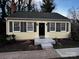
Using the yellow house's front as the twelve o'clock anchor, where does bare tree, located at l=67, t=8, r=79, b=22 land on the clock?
The bare tree is roughly at 7 o'clock from the yellow house.

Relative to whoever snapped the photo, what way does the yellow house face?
facing the viewer

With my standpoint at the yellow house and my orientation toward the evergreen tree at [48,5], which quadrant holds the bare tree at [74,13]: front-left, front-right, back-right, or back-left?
front-right

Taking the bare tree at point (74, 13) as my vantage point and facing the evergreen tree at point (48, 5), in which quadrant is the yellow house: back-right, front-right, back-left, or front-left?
front-left

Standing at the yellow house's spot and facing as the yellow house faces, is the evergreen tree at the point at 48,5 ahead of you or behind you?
behind

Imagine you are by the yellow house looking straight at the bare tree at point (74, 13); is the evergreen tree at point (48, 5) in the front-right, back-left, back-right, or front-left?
front-left

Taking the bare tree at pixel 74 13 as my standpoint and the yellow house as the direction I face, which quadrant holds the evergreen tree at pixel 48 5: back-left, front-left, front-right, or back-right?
front-right
